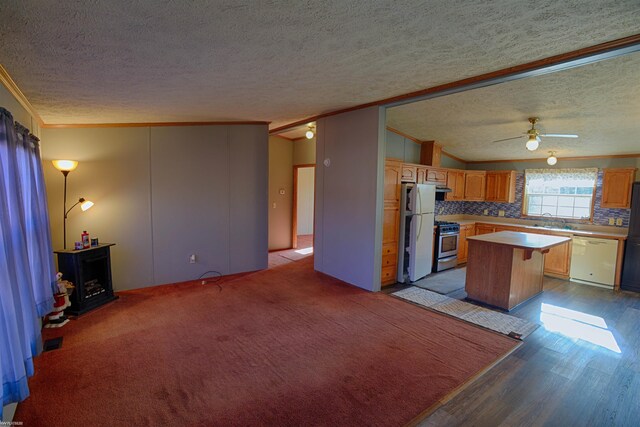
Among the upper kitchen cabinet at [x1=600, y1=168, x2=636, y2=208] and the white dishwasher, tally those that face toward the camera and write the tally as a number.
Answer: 2

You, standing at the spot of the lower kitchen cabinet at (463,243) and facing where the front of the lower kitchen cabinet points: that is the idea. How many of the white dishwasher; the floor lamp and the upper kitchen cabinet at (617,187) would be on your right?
1

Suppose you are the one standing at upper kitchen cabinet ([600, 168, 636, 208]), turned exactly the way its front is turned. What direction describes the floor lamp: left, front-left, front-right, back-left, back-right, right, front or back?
front-right

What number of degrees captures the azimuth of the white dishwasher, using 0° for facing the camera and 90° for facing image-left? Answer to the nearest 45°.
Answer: approximately 0°

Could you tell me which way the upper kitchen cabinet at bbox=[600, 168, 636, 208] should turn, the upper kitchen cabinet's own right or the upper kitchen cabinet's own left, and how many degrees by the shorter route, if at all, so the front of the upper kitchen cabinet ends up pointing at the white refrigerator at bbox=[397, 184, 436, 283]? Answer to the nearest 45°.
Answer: approximately 45° to the upper kitchen cabinet's own right

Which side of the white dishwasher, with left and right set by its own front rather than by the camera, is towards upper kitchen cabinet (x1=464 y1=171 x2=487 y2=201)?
right

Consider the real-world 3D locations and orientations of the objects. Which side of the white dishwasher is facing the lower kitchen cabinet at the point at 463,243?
right

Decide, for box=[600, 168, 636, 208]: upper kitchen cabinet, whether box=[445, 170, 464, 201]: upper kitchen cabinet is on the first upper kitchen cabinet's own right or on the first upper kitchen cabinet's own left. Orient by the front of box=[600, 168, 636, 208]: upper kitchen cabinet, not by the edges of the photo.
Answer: on the first upper kitchen cabinet's own right

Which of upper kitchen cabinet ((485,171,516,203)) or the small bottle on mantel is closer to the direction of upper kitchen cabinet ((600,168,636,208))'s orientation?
the small bottle on mantel

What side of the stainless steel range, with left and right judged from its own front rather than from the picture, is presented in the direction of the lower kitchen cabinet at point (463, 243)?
left
